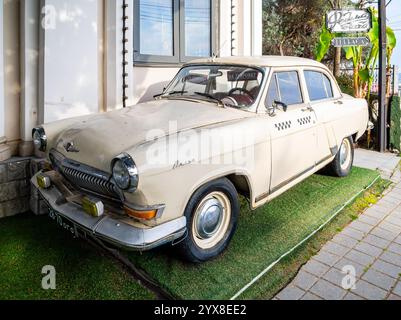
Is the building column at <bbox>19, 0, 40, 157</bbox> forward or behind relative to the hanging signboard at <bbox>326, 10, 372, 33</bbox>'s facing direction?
forward

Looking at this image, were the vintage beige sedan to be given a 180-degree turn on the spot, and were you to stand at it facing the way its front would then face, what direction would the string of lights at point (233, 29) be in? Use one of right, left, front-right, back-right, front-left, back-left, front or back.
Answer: front-left

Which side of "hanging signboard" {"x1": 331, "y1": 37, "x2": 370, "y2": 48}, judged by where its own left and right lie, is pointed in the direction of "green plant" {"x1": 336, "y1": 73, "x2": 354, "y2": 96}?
back

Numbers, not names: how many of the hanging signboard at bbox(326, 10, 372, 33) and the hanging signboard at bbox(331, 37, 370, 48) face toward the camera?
2

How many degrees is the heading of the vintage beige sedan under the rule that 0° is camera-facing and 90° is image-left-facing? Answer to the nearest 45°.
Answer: approximately 45°

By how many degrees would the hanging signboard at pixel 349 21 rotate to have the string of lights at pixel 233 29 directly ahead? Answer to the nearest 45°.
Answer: approximately 90° to its right

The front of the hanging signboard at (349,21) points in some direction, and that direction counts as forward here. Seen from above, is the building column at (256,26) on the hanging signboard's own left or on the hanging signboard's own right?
on the hanging signboard's own right
